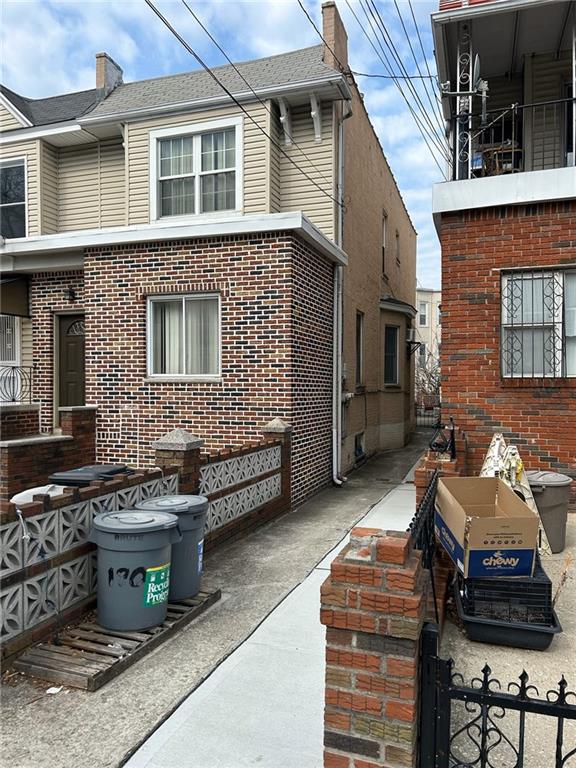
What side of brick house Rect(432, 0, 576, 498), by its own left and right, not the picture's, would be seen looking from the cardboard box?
front

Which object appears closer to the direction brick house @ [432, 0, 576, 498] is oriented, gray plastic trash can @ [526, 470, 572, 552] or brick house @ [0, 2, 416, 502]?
the gray plastic trash can

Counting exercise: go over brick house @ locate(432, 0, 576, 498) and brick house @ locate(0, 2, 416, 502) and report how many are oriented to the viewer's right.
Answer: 0

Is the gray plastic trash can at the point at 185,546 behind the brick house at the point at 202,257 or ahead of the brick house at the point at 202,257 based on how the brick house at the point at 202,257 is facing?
ahead

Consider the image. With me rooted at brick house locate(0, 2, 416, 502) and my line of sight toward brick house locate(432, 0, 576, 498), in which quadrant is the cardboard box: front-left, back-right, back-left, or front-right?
front-right

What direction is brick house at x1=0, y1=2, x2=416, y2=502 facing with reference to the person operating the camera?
facing the viewer and to the left of the viewer

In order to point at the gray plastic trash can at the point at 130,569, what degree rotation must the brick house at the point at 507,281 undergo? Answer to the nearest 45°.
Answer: approximately 45° to its right

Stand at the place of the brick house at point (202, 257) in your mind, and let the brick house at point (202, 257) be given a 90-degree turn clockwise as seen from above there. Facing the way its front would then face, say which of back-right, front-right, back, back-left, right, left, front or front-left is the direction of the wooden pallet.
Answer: back-left

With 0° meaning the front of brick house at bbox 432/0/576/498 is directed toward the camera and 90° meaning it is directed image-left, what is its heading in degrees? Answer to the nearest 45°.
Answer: approximately 0°

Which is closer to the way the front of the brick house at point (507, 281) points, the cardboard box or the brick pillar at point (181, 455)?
the cardboard box

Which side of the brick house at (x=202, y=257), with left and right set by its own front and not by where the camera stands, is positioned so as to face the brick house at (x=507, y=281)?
left

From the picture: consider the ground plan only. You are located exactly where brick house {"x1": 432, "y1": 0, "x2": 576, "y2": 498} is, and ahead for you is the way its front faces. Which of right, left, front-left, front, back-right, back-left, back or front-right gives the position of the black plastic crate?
front
